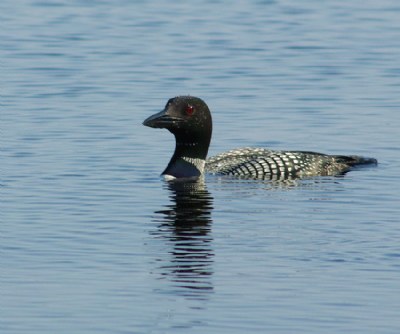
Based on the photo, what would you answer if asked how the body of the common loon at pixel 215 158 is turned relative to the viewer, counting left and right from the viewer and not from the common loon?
facing to the left of the viewer
